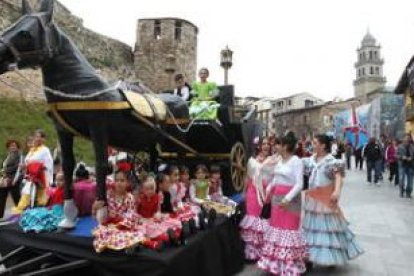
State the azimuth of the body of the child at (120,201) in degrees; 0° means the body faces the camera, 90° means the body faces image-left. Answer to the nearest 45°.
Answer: approximately 0°

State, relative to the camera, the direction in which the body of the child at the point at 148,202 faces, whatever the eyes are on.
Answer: toward the camera

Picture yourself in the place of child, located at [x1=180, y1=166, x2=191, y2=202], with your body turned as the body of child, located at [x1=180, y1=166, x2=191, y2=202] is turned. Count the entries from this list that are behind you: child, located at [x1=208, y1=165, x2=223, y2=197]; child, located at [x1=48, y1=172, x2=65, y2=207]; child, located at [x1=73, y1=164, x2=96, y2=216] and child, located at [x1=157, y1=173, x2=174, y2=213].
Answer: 1

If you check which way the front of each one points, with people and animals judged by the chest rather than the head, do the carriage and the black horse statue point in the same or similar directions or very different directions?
same or similar directions

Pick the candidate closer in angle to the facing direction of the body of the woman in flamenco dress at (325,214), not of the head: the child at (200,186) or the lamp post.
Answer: the child
